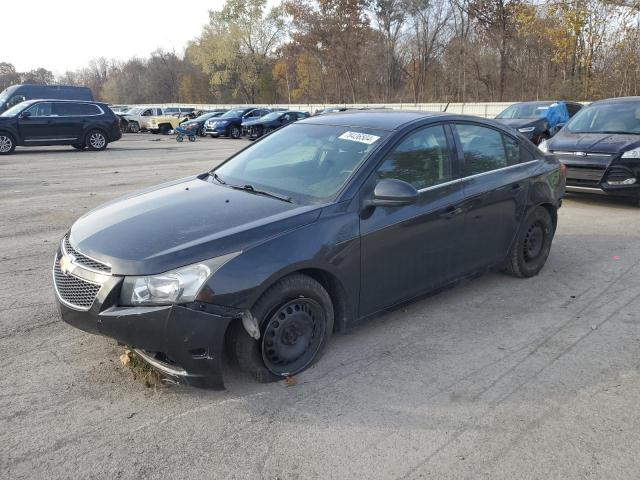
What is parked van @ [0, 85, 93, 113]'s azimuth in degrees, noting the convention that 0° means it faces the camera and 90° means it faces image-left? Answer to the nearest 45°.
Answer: approximately 90°

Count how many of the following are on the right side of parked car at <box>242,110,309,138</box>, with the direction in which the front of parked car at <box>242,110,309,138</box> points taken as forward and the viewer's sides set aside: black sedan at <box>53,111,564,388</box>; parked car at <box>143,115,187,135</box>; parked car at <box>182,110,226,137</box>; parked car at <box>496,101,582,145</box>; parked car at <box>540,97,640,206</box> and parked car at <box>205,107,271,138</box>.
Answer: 3

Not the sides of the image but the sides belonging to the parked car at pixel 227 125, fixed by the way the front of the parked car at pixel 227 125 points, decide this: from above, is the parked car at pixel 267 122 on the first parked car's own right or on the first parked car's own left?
on the first parked car's own left

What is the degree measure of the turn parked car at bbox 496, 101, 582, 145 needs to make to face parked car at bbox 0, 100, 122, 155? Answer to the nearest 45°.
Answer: approximately 45° to its right

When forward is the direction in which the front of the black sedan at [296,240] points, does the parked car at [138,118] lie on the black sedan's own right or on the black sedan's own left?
on the black sedan's own right

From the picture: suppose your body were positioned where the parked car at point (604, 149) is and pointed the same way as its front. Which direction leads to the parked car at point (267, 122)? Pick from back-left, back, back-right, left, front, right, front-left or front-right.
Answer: right

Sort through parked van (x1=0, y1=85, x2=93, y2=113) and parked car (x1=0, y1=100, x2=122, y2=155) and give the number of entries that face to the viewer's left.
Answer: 2

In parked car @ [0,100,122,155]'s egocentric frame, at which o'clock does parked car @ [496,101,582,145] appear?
parked car @ [496,101,582,145] is roughly at 7 o'clock from parked car @ [0,100,122,155].

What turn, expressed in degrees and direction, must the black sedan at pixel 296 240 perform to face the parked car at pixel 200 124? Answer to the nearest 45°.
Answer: approximately 135° to its right

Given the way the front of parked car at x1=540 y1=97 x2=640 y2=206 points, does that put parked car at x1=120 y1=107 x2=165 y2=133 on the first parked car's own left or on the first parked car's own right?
on the first parked car's own right

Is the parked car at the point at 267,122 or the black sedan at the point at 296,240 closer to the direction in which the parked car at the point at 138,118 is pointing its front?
the black sedan

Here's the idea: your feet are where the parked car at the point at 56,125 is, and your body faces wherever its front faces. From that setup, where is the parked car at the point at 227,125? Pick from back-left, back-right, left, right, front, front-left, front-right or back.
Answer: back-right
